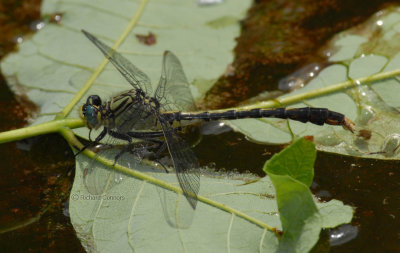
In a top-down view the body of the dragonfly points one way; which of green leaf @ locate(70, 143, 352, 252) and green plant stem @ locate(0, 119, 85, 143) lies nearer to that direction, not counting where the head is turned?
the green plant stem

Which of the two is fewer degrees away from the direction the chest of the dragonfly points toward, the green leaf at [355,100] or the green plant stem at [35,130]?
the green plant stem

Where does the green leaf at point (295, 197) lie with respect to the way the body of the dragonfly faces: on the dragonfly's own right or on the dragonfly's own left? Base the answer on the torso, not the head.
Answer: on the dragonfly's own left

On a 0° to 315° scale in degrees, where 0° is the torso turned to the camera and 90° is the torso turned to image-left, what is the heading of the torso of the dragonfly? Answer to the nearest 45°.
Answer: approximately 90°

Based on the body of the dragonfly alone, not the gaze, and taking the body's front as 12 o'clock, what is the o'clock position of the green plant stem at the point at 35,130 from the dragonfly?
The green plant stem is roughly at 11 o'clock from the dragonfly.

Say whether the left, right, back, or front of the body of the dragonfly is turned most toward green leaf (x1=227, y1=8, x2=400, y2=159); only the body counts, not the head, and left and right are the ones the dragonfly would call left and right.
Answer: back
